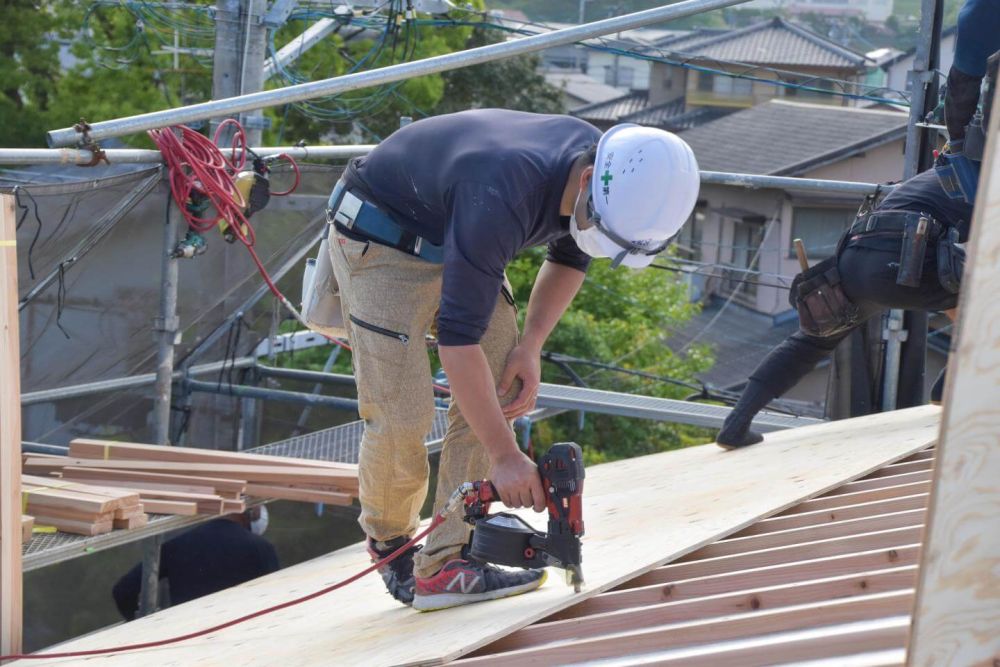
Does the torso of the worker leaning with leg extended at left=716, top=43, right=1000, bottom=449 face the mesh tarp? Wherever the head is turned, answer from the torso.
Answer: no

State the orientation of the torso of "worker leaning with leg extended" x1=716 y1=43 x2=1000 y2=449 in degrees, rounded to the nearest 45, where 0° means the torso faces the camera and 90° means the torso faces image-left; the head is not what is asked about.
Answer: approximately 225°

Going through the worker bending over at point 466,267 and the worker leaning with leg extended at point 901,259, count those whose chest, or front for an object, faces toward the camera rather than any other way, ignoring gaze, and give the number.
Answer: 0

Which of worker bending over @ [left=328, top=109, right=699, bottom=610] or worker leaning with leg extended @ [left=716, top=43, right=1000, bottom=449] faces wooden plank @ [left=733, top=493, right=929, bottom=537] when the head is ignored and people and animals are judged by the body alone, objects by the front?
worker bending over @ [left=328, top=109, right=699, bottom=610]

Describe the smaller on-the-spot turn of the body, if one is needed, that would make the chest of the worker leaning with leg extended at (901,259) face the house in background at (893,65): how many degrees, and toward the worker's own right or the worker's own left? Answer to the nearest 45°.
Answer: approximately 45° to the worker's own left

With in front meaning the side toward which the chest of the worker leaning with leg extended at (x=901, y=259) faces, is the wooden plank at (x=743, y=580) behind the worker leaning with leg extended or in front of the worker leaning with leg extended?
behind

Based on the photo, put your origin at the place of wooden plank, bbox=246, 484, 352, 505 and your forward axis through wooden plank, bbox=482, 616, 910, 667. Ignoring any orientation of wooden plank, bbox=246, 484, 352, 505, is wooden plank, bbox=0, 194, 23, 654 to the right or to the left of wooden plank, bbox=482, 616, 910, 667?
right

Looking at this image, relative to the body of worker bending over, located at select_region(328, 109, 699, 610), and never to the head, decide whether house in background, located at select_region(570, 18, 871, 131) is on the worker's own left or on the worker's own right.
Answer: on the worker's own left

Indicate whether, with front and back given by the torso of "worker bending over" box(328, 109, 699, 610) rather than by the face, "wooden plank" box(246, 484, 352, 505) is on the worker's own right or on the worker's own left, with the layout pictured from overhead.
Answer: on the worker's own left

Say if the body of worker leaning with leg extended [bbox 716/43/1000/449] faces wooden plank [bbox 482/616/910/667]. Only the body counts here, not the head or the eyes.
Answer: no

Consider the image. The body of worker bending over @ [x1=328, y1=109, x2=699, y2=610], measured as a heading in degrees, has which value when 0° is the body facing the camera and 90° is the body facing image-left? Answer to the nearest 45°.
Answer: approximately 270°

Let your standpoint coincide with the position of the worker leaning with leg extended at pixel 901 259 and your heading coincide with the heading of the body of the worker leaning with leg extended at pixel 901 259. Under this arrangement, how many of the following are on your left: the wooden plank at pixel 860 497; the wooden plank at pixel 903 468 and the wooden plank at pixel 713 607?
0

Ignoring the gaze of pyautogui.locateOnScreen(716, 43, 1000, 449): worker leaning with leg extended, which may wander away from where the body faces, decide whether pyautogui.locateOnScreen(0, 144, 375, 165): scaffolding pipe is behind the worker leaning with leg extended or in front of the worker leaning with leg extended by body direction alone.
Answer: behind

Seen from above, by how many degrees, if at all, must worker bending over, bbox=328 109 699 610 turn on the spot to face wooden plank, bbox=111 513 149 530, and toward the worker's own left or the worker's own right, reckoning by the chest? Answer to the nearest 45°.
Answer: approximately 135° to the worker's own left

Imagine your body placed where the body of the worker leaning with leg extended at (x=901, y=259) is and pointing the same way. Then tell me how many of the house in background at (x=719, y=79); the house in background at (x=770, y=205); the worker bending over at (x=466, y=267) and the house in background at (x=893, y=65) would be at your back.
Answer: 1

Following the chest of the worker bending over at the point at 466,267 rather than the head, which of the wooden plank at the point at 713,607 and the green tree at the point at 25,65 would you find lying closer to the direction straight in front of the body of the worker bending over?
the wooden plank

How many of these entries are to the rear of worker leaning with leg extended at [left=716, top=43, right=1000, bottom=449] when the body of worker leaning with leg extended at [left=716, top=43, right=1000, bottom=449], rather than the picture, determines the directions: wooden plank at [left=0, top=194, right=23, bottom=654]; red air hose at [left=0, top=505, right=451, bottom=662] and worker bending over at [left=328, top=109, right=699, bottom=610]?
3

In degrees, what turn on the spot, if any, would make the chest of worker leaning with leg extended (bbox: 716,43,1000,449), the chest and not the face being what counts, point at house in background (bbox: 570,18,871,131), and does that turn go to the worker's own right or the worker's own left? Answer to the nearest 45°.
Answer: approximately 45° to the worker's own left
